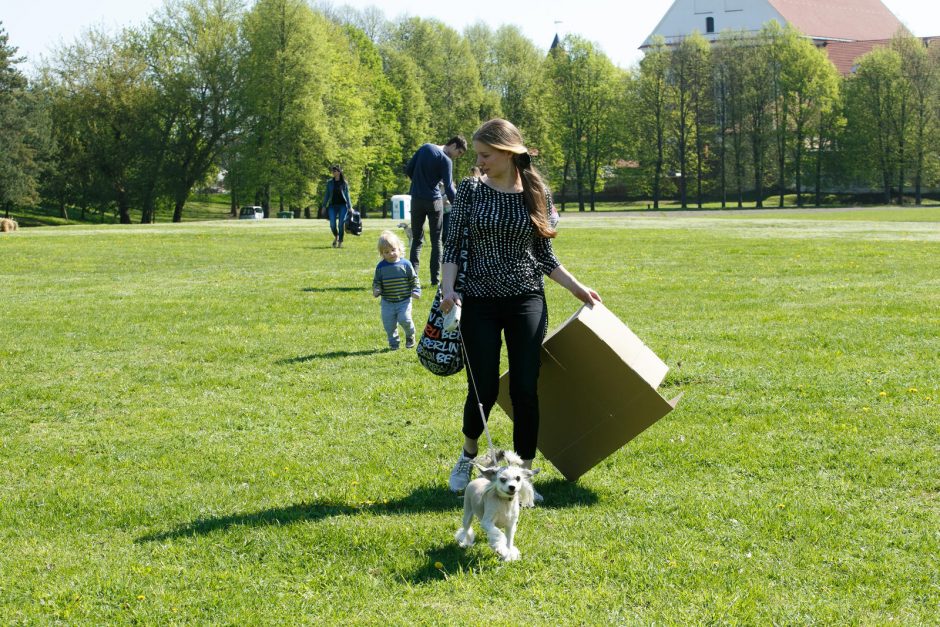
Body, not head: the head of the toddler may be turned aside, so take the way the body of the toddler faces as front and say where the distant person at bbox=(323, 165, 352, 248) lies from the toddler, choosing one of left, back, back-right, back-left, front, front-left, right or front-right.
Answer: back

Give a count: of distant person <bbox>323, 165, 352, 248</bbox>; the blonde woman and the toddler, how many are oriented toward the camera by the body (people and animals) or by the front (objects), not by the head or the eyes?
3

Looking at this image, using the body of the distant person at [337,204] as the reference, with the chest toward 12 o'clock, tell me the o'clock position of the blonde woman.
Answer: The blonde woman is roughly at 12 o'clock from the distant person.

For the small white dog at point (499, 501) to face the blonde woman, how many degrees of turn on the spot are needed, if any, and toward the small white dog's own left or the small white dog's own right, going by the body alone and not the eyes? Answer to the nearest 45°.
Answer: approximately 135° to the small white dog's own left

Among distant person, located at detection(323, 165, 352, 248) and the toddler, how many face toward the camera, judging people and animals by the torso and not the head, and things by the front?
2

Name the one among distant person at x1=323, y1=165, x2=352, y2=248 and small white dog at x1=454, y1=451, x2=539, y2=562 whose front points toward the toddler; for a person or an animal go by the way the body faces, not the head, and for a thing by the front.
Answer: the distant person

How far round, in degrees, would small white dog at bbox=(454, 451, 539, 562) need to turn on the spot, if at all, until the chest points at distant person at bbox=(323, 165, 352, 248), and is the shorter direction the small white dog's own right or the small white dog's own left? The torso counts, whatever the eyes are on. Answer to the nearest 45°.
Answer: approximately 135° to the small white dog's own left

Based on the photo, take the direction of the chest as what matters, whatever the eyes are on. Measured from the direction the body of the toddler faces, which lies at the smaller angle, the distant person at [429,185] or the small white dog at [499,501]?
the small white dog

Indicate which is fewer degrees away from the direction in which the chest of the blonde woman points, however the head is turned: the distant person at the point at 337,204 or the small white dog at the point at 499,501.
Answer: the small white dog

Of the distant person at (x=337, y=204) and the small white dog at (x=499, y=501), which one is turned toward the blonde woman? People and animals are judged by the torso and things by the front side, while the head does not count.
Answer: the distant person

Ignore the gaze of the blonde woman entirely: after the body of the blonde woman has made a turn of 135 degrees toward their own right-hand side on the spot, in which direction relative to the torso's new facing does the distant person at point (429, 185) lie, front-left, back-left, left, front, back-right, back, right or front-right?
front-right

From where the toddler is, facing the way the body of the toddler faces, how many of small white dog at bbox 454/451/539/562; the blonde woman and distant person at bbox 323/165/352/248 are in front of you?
2

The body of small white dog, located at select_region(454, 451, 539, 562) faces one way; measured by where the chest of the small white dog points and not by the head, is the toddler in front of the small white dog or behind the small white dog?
behind

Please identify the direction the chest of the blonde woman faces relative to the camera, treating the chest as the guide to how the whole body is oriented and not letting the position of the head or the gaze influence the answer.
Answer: toward the camera

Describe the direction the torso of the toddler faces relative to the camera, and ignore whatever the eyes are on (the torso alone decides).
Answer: toward the camera
